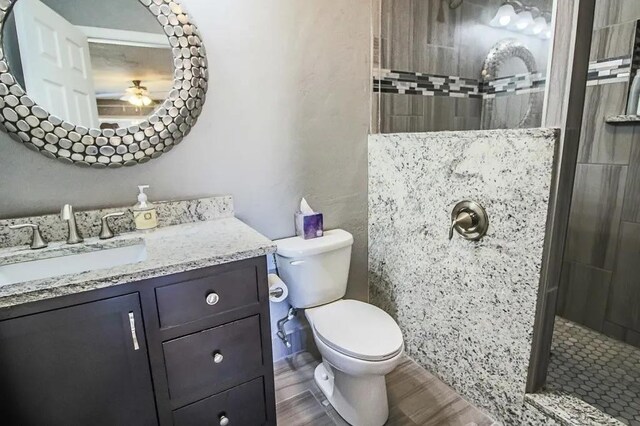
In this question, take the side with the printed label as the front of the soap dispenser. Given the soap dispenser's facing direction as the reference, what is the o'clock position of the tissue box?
The tissue box is roughly at 9 o'clock from the soap dispenser.

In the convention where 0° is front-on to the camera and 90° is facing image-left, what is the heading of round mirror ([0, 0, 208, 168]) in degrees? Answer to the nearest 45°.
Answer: approximately 0°

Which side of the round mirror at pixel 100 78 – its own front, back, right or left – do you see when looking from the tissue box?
left

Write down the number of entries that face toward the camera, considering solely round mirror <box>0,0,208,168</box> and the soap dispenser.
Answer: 2
